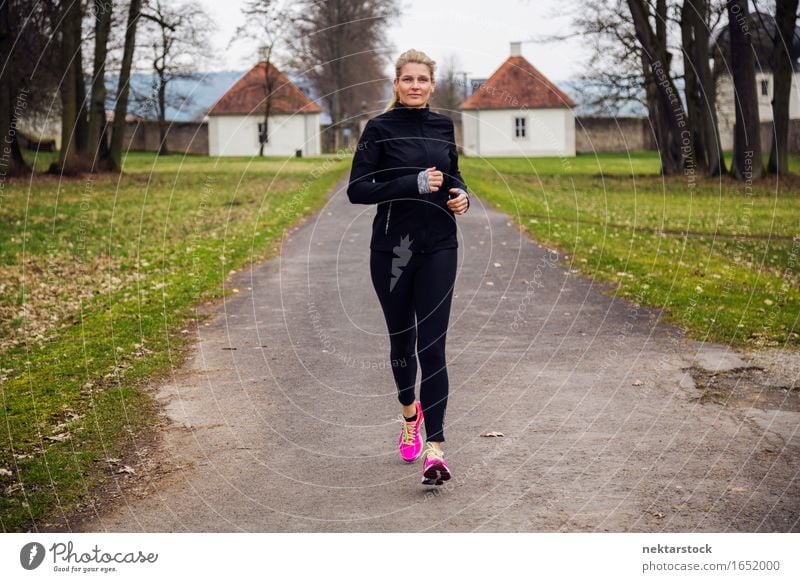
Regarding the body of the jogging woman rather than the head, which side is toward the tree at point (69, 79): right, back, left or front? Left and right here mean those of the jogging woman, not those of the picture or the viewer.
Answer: back

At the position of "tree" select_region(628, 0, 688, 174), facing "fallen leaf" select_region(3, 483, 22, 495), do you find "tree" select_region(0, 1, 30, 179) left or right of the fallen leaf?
right

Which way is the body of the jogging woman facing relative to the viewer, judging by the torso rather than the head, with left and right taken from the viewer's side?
facing the viewer

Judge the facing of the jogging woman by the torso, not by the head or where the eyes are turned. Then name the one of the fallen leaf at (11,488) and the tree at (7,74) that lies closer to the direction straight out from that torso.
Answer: the fallen leaf

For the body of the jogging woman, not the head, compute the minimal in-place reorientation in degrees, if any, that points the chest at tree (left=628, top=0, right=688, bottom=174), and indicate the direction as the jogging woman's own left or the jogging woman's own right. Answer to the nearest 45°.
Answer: approximately 180°

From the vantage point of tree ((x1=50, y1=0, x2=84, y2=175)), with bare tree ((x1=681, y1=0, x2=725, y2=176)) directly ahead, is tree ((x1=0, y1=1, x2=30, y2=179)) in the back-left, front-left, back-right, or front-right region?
back-right

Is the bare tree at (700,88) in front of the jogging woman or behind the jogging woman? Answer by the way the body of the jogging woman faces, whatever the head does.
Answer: behind

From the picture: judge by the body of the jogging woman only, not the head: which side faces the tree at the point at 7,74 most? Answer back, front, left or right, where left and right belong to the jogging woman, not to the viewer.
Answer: back

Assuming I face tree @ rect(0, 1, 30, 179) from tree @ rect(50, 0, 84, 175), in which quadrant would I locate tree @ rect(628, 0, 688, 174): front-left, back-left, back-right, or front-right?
back-left

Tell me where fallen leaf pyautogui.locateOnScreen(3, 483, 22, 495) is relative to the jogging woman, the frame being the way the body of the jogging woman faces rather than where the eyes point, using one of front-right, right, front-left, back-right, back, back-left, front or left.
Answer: right

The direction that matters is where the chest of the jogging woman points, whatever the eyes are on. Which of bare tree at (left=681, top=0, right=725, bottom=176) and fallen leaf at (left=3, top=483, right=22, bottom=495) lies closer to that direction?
the fallen leaf
